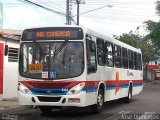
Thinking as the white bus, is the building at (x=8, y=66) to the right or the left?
on its right

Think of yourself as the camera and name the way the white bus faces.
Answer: facing the viewer and to the left of the viewer
